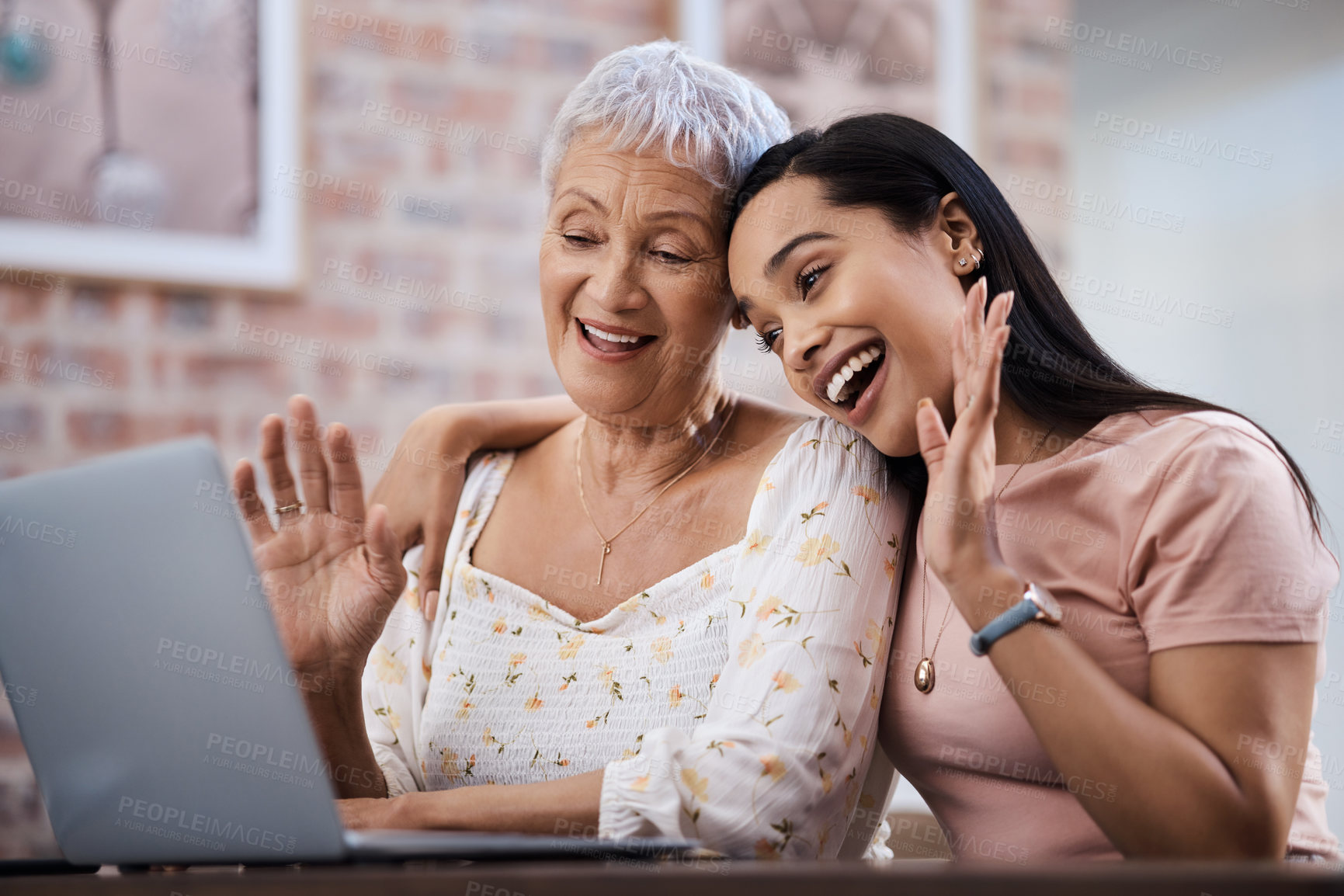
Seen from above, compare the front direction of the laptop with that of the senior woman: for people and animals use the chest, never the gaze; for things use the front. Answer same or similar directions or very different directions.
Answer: very different directions

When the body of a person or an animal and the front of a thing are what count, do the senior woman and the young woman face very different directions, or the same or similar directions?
same or similar directions

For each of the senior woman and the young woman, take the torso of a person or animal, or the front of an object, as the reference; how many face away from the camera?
0

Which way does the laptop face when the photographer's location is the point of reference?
facing away from the viewer and to the right of the viewer

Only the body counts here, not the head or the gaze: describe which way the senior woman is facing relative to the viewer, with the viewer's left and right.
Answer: facing the viewer and to the left of the viewer

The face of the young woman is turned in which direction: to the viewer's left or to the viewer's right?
to the viewer's left

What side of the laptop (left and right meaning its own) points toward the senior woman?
front

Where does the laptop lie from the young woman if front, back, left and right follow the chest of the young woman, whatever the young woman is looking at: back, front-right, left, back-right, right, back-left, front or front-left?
front

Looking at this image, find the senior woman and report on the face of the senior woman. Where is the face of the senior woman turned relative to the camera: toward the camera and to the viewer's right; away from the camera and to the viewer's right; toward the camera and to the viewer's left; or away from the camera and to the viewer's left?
toward the camera and to the viewer's left
